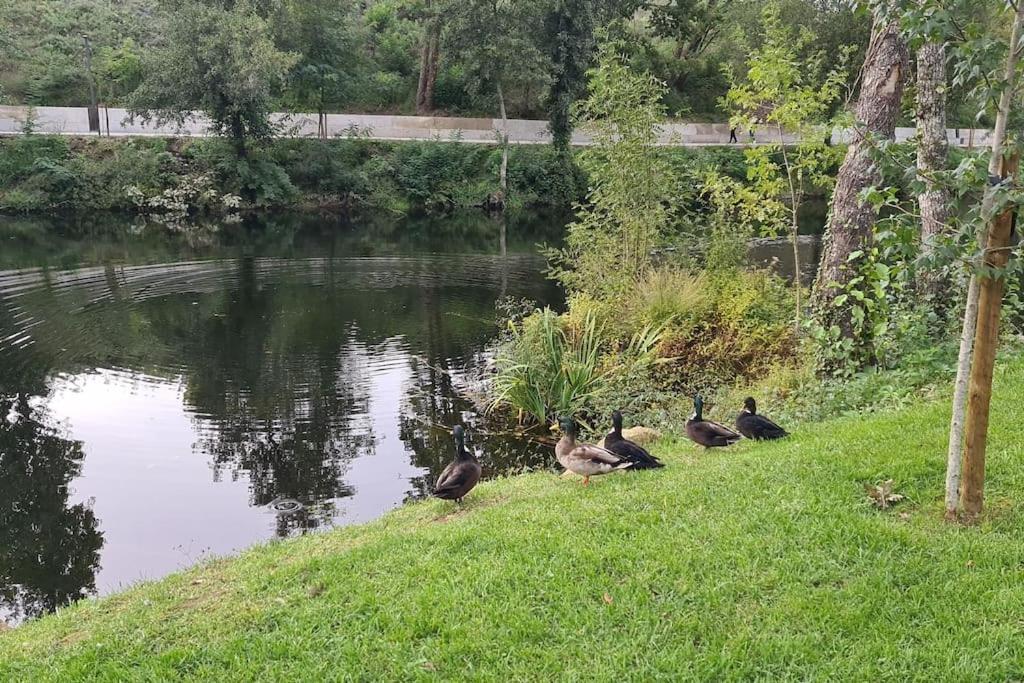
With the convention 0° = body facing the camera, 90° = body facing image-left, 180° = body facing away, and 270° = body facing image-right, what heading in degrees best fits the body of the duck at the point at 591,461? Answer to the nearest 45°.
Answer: approximately 90°

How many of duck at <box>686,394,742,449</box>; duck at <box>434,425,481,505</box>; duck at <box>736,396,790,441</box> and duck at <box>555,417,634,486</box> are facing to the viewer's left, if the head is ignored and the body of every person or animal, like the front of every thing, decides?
3

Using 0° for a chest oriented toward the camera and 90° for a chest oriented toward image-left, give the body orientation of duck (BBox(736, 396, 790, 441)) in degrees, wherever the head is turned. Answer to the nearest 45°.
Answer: approximately 90°

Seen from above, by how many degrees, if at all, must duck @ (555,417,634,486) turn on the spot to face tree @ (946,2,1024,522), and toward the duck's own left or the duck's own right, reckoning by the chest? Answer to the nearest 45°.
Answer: approximately 135° to the duck's own left

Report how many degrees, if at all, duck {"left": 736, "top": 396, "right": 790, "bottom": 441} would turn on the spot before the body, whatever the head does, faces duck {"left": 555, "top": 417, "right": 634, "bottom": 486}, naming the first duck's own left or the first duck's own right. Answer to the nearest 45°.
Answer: approximately 45° to the first duck's own left

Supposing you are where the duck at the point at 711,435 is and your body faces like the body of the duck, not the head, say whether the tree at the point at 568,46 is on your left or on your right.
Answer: on your right

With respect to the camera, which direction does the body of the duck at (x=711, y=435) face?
to the viewer's left
